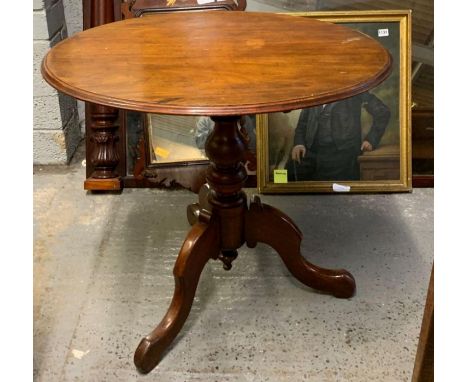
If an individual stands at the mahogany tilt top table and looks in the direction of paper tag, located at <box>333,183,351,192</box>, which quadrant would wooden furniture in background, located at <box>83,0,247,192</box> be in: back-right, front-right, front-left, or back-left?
front-left

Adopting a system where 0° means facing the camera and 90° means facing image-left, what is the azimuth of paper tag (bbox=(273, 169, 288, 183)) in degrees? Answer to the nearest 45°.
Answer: approximately 0°

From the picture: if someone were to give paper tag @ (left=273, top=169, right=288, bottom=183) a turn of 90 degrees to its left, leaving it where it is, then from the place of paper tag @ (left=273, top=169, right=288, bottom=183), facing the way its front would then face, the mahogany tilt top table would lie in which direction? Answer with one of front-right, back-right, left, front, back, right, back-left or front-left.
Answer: right
